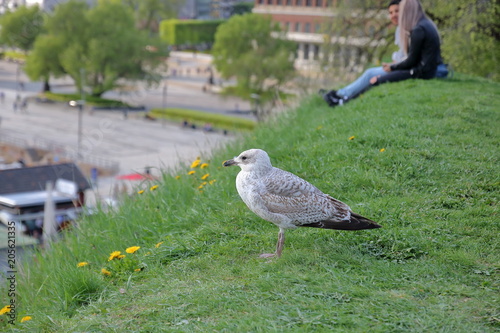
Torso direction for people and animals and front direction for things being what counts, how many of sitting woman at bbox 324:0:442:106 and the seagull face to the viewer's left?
2

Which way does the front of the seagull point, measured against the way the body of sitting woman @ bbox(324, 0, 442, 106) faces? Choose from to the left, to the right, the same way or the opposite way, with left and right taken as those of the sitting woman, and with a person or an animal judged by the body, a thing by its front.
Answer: the same way

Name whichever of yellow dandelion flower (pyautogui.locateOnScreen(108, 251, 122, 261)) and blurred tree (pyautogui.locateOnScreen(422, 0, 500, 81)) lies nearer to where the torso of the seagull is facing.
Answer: the yellow dandelion flower

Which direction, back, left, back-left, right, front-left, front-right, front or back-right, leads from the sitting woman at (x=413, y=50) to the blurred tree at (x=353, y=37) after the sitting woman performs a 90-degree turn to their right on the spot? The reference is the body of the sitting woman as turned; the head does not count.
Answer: front

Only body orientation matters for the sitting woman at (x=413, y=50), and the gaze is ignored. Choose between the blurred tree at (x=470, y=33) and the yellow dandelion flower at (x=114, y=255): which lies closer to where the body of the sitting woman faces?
the yellow dandelion flower

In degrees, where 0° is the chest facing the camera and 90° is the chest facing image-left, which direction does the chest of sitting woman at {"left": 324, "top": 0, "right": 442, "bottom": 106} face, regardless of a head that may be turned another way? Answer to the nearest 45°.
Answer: approximately 90°

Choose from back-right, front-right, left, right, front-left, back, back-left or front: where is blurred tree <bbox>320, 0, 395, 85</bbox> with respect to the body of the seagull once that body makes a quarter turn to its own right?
front

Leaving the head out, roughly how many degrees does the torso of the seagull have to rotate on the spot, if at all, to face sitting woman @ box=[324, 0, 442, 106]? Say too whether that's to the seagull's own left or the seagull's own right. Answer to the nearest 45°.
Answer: approximately 90° to the seagull's own right

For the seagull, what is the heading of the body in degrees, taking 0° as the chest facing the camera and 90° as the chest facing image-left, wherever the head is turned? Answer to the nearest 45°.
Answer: approximately 90°

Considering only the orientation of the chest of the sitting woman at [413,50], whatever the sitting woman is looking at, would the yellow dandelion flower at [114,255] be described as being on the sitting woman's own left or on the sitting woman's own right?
on the sitting woman's own left

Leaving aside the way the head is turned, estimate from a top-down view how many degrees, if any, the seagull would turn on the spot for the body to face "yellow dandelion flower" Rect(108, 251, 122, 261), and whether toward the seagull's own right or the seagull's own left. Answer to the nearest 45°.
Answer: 0° — it already faces it

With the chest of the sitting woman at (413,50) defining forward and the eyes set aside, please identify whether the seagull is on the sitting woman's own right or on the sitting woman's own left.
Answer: on the sitting woman's own left
